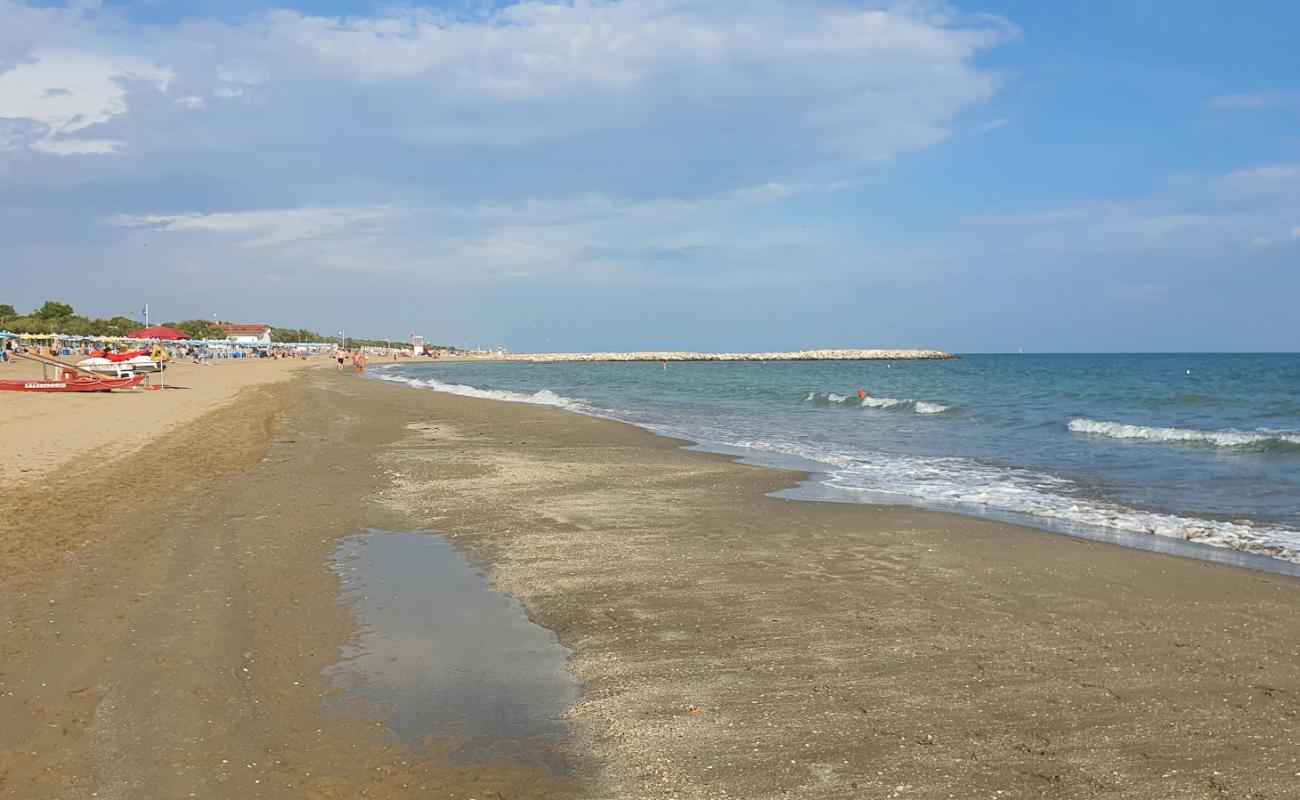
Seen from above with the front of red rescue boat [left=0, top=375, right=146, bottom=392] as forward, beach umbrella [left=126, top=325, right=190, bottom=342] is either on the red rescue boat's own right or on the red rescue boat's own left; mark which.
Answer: on the red rescue boat's own left

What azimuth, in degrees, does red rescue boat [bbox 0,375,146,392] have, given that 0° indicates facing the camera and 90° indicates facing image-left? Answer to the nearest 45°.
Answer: approximately 270°
